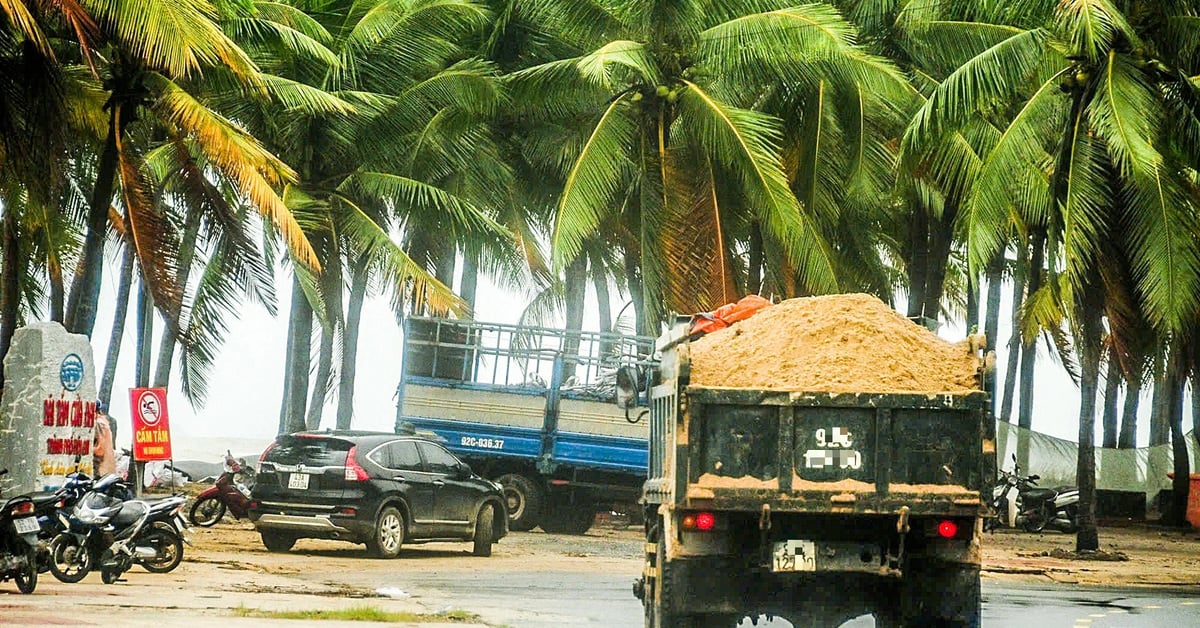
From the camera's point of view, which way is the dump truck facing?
away from the camera

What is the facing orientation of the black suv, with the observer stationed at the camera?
facing away from the viewer and to the right of the viewer

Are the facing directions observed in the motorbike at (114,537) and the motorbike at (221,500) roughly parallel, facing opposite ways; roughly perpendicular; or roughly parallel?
roughly parallel

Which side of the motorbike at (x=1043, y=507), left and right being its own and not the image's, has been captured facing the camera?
left

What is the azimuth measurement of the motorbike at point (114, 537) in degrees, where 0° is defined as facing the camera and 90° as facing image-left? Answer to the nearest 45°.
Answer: approximately 45°

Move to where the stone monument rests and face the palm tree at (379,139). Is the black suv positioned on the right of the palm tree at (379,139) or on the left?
right

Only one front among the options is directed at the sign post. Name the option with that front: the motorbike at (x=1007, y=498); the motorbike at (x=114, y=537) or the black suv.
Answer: the motorbike at (x=1007, y=498)

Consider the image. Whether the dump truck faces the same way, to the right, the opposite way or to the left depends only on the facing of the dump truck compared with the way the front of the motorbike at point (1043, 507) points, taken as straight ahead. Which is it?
to the right

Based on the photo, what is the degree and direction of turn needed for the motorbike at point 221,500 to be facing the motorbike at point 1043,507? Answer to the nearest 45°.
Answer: approximately 135° to its left

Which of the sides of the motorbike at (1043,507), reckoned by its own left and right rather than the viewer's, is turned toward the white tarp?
right

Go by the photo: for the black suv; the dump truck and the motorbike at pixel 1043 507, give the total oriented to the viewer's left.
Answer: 1

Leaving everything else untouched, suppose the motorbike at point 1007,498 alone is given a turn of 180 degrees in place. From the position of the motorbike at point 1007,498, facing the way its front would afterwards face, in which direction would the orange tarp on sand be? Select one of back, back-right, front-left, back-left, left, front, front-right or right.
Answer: back-right

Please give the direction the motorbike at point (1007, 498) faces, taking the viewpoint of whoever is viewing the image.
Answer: facing the viewer and to the left of the viewer
